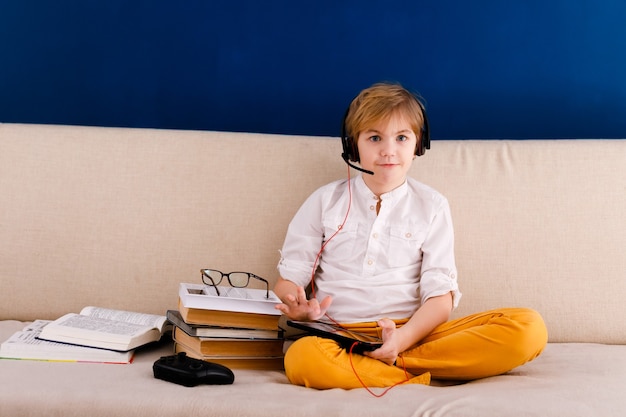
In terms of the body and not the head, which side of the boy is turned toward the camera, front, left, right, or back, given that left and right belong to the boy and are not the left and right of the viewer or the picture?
front

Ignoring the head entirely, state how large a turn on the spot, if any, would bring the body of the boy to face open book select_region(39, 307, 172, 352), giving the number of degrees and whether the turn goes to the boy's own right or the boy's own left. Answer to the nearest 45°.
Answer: approximately 90° to the boy's own right

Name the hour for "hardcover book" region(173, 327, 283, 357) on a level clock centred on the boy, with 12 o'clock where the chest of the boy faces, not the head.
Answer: The hardcover book is roughly at 2 o'clock from the boy.

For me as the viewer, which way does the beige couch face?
facing the viewer
